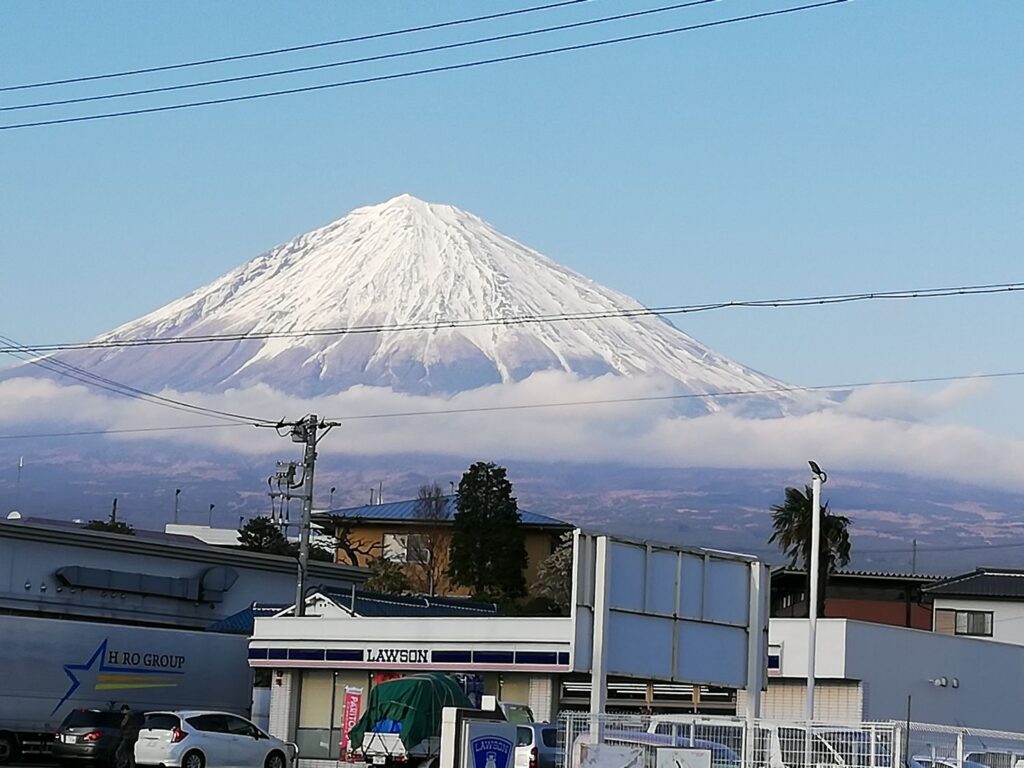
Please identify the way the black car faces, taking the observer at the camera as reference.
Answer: facing away from the viewer and to the right of the viewer

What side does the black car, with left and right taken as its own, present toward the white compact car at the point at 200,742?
right

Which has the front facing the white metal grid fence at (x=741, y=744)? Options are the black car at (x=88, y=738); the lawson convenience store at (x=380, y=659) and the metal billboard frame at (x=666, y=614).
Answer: the lawson convenience store

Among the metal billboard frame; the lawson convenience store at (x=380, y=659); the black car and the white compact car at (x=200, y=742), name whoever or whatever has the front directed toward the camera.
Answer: the lawson convenience store

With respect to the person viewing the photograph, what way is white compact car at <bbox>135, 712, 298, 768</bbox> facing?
facing away from the viewer and to the right of the viewer

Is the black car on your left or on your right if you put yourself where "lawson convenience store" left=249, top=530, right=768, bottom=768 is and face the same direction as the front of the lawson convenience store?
on your right

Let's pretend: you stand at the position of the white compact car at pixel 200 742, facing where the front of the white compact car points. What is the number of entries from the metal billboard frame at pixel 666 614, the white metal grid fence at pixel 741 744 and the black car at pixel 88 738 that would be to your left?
1

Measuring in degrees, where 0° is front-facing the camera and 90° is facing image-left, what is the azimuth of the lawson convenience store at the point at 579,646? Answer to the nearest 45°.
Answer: approximately 0°

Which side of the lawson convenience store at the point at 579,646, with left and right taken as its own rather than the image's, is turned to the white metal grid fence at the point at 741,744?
front

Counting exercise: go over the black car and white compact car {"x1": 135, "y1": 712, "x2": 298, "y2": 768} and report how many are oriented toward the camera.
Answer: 0
